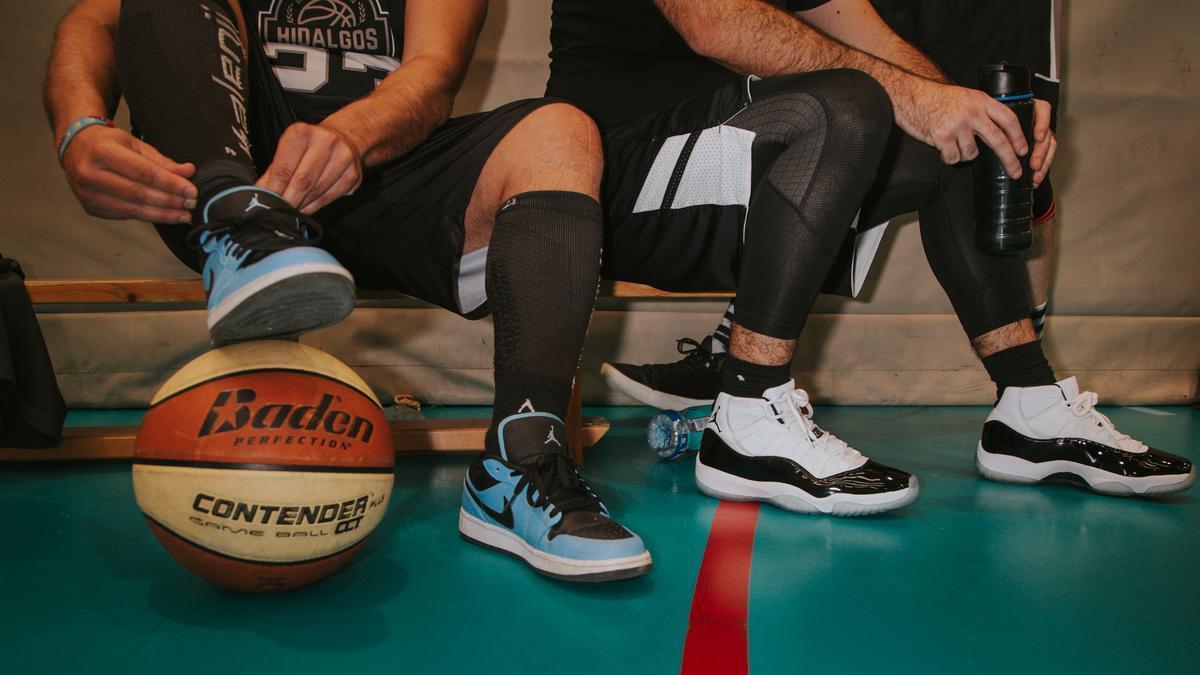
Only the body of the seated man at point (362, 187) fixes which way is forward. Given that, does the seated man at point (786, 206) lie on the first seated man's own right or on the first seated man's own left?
on the first seated man's own left

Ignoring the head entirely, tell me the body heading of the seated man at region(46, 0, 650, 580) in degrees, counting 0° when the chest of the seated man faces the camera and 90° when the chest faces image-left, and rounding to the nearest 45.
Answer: approximately 0°

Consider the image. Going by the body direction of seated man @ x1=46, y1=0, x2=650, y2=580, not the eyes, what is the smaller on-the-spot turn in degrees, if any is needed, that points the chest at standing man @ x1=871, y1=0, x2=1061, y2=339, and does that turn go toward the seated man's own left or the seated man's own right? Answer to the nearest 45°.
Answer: approximately 135° to the seated man's own left
